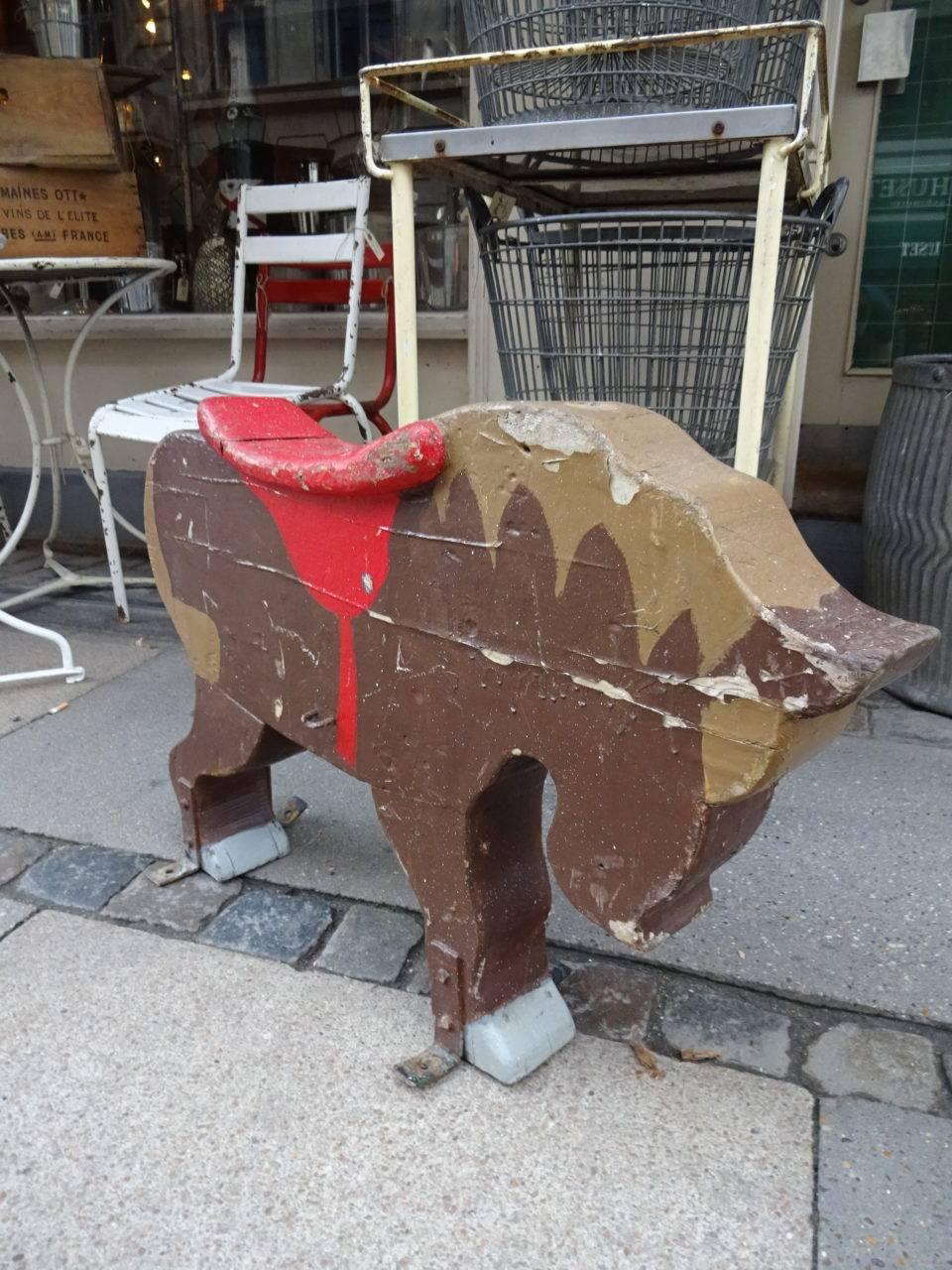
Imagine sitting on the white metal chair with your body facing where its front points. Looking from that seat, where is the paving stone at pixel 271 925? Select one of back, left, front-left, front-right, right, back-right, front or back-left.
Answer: front-left

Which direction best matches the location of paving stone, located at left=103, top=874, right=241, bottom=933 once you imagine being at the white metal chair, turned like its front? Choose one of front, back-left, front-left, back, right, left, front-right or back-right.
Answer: front-left

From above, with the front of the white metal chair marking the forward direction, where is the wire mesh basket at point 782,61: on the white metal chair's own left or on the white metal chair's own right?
on the white metal chair's own left

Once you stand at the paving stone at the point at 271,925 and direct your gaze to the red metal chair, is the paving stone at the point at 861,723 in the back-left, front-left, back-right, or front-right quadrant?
front-right

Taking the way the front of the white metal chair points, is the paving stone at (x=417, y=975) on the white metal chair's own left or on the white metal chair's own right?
on the white metal chair's own left

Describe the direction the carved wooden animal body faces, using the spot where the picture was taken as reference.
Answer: facing the viewer and to the right of the viewer

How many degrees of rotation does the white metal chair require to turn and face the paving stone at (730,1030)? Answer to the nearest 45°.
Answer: approximately 45° to its left

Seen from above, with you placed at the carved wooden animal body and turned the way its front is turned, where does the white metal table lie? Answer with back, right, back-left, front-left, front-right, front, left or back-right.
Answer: back

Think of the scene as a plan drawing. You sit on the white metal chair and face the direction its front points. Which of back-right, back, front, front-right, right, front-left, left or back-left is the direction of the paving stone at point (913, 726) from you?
left

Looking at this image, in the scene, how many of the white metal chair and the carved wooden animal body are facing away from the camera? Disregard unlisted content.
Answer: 0

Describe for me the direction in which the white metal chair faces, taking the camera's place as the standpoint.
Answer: facing the viewer and to the left of the viewer

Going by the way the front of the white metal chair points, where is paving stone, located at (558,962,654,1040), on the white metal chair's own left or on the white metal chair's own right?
on the white metal chair's own left

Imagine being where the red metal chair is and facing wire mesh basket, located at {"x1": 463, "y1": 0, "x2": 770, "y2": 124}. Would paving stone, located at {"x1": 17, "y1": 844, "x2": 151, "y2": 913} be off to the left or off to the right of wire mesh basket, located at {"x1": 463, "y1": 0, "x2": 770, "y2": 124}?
right

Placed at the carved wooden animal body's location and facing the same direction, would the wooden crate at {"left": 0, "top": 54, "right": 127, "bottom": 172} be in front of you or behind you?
behind

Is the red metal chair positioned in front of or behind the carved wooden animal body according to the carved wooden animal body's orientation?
behind
